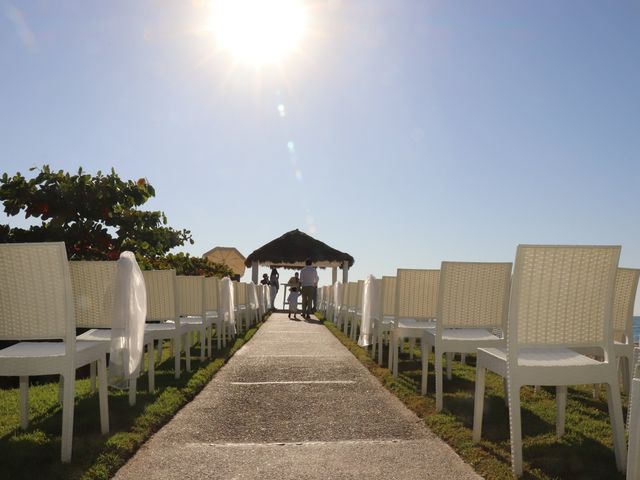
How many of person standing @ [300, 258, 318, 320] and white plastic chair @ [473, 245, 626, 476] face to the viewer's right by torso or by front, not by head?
0

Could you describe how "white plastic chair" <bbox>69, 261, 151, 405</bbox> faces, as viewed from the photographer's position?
facing away from the viewer and to the right of the viewer

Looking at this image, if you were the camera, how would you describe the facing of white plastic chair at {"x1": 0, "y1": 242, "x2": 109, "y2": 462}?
facing away from the viewer and to the right of the viewer

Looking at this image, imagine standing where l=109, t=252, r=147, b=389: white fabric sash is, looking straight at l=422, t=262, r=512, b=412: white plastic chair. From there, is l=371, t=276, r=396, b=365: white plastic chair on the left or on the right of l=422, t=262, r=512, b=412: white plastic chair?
left

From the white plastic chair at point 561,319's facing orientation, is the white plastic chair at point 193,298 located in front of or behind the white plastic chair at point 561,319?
in front

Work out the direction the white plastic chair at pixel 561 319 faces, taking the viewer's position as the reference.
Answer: facing away from the viewer and to the left of the viewer

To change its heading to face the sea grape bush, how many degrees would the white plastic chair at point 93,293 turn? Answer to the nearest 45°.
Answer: approximately 45° to its left
